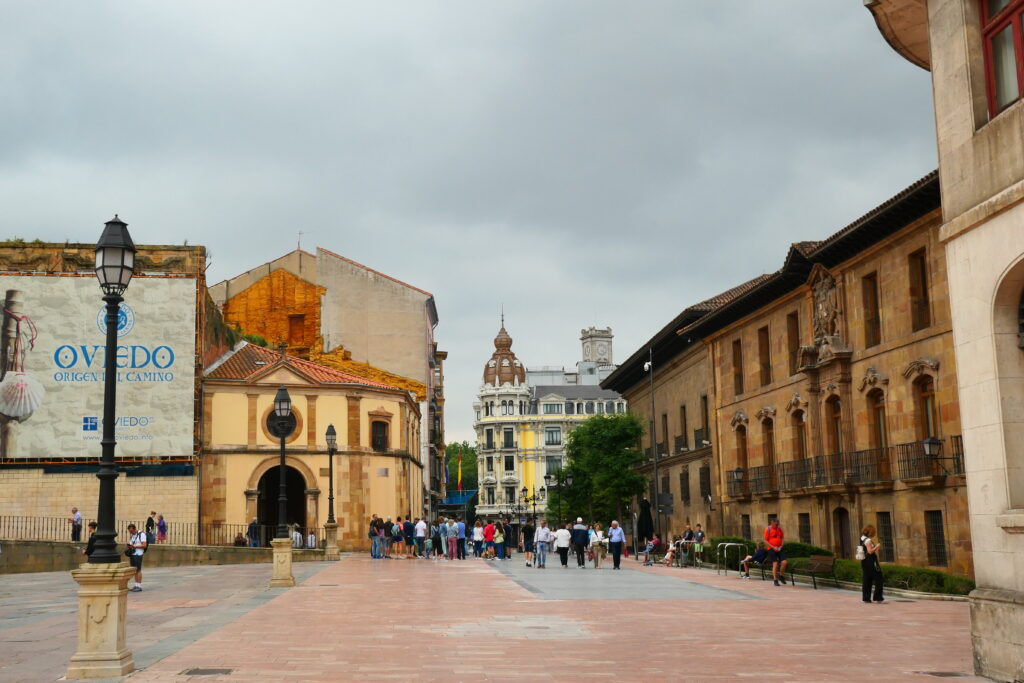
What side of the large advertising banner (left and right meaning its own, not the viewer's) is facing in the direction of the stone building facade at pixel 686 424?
left

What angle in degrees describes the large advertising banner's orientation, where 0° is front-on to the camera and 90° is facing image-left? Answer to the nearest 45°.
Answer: approximately 0°

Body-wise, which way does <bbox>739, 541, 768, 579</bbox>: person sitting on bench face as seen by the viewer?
to the viewer's left

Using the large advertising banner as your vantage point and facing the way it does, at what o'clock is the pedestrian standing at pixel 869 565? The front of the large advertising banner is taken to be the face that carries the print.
The pedestrian standing is roughly at 11 o'clock from the large advertising banner.

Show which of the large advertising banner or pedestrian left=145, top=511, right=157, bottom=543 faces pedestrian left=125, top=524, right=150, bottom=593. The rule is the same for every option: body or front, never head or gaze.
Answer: the large advertising banner

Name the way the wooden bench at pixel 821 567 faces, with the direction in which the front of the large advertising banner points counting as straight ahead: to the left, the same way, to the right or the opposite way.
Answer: to the right

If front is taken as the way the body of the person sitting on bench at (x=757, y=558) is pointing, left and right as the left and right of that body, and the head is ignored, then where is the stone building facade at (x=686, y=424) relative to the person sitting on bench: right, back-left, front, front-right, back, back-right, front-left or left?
right

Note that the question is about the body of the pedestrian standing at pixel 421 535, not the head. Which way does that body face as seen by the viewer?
away from the camera

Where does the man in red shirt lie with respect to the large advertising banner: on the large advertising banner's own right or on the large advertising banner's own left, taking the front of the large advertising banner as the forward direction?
on the large advertising banner's own left
